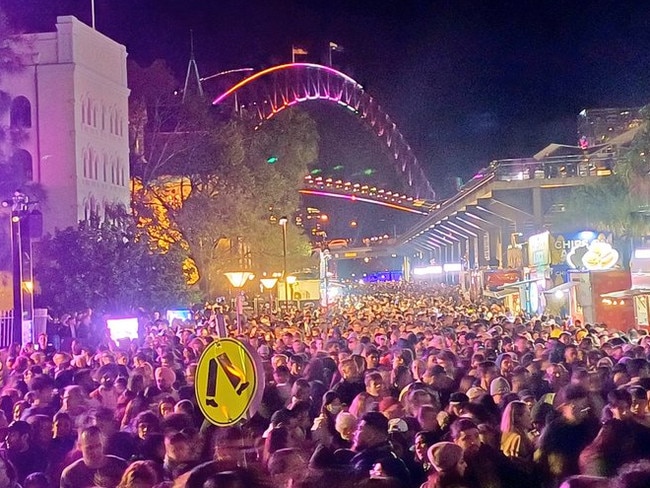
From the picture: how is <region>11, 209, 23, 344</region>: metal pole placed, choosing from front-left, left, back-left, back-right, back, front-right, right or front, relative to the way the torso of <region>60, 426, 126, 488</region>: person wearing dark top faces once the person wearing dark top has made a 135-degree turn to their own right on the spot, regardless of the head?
front-right

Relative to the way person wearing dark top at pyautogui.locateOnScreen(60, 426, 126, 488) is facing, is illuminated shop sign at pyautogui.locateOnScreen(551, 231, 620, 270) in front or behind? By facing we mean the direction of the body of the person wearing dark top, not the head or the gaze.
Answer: behind

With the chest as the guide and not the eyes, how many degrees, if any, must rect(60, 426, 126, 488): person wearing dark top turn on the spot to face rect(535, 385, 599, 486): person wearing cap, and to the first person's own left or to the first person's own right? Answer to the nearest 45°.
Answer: approximately 90° to the first person's own left

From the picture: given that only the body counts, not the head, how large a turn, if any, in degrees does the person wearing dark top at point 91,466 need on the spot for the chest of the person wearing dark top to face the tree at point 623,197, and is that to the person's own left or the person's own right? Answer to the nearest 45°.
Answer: approximately 135° to the person's own left

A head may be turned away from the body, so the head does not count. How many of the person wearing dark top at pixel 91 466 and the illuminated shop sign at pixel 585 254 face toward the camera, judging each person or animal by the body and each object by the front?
2

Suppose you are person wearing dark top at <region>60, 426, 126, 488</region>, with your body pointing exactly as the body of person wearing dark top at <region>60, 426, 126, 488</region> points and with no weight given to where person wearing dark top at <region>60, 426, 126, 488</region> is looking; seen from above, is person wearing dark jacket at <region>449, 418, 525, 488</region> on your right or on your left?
on your left

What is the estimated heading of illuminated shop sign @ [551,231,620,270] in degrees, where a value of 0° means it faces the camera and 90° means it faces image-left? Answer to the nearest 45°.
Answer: approximately 0°

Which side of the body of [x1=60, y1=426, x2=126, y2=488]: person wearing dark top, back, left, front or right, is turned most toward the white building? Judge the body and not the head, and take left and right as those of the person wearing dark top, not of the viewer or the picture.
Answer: back

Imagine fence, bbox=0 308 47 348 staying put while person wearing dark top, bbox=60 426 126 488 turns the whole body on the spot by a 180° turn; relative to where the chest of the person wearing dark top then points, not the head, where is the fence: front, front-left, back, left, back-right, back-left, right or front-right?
front

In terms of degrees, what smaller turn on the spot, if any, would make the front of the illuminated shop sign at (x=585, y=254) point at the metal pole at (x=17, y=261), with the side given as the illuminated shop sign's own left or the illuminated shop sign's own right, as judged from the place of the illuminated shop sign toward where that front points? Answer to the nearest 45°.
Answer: approximately 45° to the illuminated shop sign's own right

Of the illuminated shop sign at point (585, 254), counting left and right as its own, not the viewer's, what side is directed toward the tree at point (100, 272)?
right
